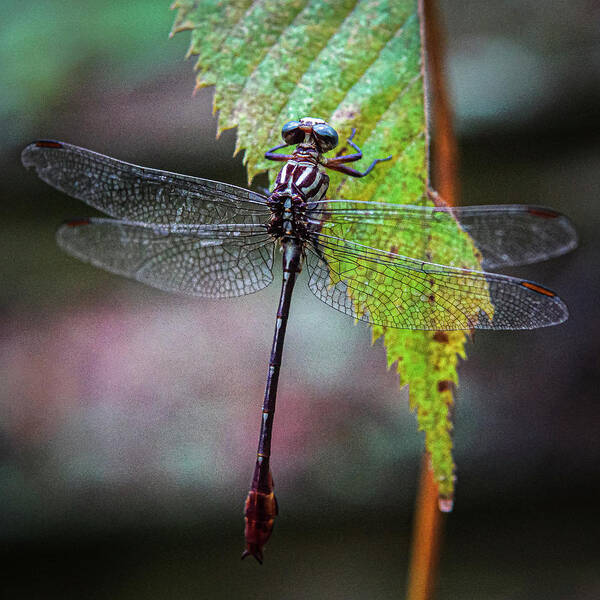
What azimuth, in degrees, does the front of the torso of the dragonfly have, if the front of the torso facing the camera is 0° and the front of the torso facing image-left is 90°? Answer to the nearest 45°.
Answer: approximately 180°
